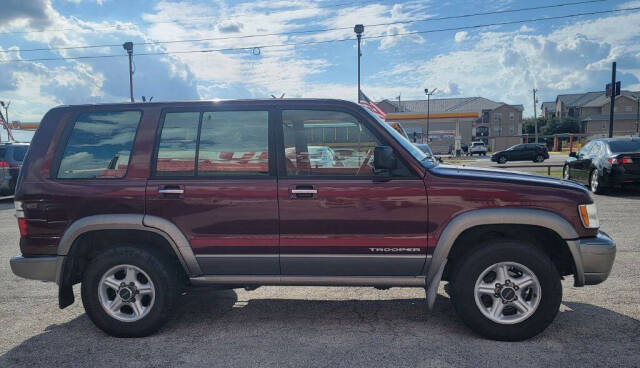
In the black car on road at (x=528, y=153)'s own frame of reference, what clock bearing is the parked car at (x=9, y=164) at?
the parked car at (x=9, y=164) is roughly at 10 o'clock from the black car on road at (x=528, y=153).

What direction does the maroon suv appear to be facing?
to the viewer's right

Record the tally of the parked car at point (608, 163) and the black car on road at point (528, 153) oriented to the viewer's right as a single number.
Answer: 0

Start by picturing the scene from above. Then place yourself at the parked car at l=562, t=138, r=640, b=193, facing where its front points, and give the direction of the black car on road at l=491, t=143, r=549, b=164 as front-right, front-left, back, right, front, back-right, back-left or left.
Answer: front-right

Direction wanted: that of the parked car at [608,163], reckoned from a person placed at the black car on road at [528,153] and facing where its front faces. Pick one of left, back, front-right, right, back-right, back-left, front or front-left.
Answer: left

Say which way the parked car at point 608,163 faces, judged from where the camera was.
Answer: facing away from the viewer and to the left of the viewer

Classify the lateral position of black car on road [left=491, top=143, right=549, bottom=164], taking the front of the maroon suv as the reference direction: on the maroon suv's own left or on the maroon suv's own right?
on the maroon suv's own left

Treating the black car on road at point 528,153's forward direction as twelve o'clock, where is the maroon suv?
The maroon suv is roughly at 9 o'clock from the black car on road.

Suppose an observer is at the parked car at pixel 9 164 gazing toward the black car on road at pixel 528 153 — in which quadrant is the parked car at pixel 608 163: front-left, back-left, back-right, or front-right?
front-right

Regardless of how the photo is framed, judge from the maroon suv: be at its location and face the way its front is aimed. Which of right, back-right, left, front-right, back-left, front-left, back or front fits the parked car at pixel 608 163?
front-left

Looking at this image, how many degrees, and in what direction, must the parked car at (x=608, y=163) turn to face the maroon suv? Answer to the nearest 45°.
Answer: approximately 135° to its left

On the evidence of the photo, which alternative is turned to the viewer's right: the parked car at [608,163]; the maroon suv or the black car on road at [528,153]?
the maroon suv

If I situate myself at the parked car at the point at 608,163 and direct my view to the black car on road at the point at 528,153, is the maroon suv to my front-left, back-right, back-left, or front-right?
back-left

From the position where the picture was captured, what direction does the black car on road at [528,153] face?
facing to the left of the viewer

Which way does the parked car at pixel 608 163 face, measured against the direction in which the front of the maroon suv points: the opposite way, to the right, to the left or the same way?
to the left

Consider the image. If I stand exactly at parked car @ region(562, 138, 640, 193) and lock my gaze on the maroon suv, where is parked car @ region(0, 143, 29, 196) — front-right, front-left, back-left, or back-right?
front-right

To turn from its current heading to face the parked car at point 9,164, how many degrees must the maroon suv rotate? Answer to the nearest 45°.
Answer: approximately 135° to its left
